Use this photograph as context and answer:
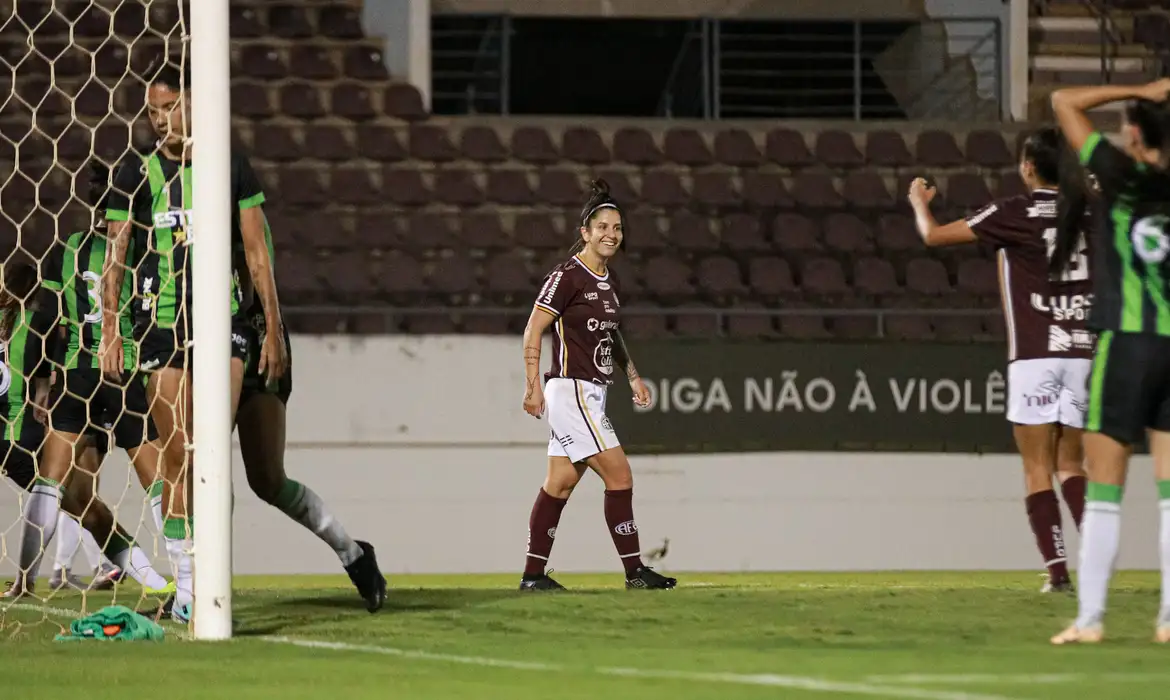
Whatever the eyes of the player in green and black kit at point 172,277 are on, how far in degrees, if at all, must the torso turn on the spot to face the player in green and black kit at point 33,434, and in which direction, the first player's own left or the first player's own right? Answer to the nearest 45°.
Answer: approximately 180°

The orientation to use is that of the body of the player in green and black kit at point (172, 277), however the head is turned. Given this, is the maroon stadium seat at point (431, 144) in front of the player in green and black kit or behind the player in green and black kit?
behind

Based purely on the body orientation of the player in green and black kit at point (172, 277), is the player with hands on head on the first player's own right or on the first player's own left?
on the first player's own left

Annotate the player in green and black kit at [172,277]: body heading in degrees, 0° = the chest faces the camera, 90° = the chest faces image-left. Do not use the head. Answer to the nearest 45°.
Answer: approximately 0°

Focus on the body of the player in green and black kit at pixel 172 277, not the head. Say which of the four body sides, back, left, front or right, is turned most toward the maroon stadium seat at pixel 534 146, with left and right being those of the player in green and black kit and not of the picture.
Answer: back

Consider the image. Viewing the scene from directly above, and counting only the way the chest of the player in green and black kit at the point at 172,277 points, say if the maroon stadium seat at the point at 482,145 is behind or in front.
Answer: behind

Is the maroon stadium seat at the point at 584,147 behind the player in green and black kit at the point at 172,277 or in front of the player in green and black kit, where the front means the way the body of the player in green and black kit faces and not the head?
behind

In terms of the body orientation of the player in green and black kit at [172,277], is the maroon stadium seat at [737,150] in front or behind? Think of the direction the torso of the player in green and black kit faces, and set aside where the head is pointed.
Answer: behind

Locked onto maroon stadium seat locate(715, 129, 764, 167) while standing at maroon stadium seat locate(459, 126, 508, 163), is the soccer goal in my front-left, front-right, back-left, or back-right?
back-right

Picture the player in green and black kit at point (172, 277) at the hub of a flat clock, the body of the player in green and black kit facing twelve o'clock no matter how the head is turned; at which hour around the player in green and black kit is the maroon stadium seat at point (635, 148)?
The maroon stadium seat is roughly at 7 o'clock from the player in green and black kit.

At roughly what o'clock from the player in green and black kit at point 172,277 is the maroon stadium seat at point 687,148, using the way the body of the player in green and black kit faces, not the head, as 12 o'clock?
The maroon stadium seat is roughly at 7 o'clock from the player in green and black kit.

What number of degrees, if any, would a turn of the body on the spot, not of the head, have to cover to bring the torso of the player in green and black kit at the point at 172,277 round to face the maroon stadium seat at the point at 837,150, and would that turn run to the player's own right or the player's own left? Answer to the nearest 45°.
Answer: approximately 135° to the player's own left
